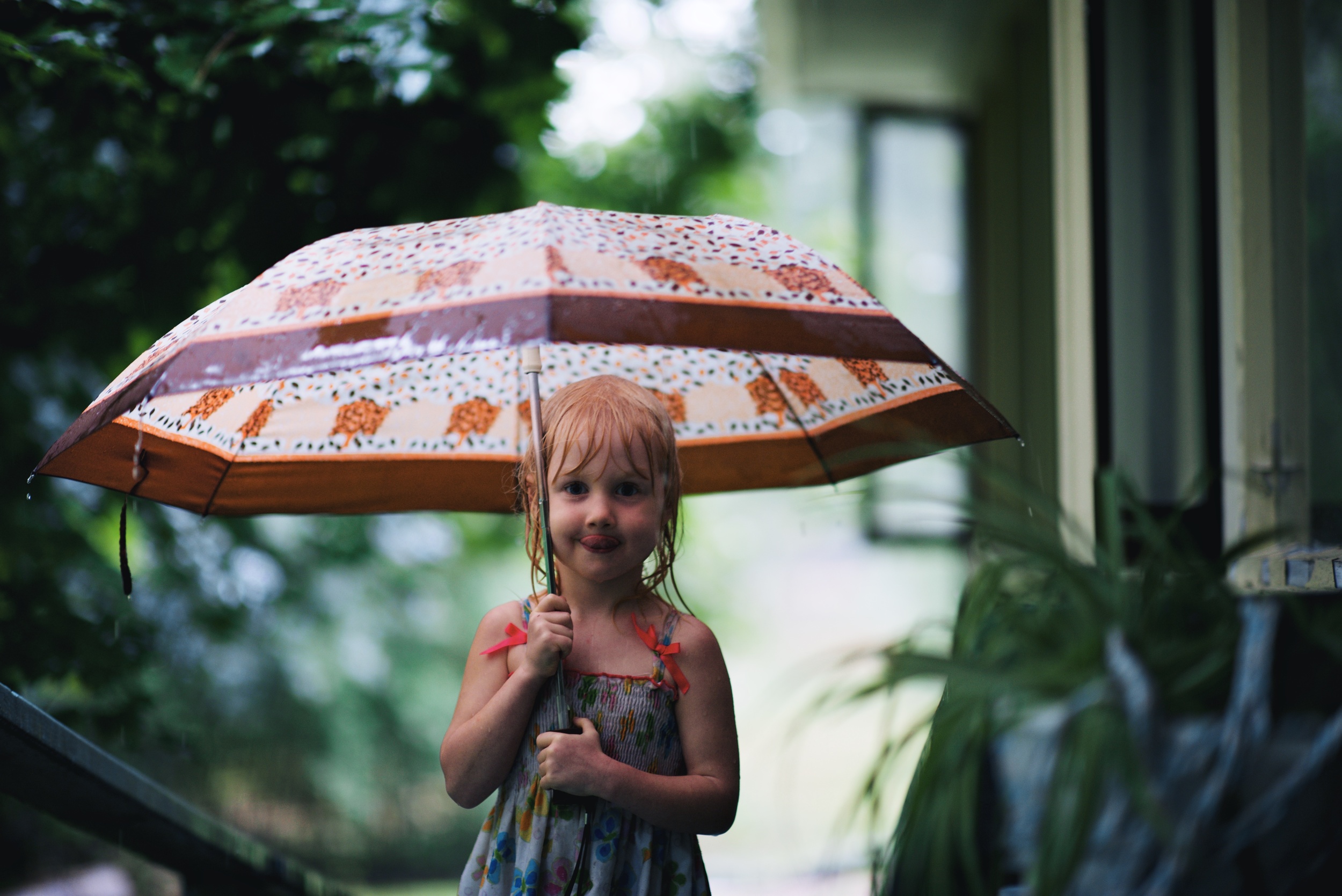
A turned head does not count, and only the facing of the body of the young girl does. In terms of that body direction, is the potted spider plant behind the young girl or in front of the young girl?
in front

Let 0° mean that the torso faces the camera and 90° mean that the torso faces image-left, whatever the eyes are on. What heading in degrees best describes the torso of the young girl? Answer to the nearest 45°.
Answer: approximately 0°
